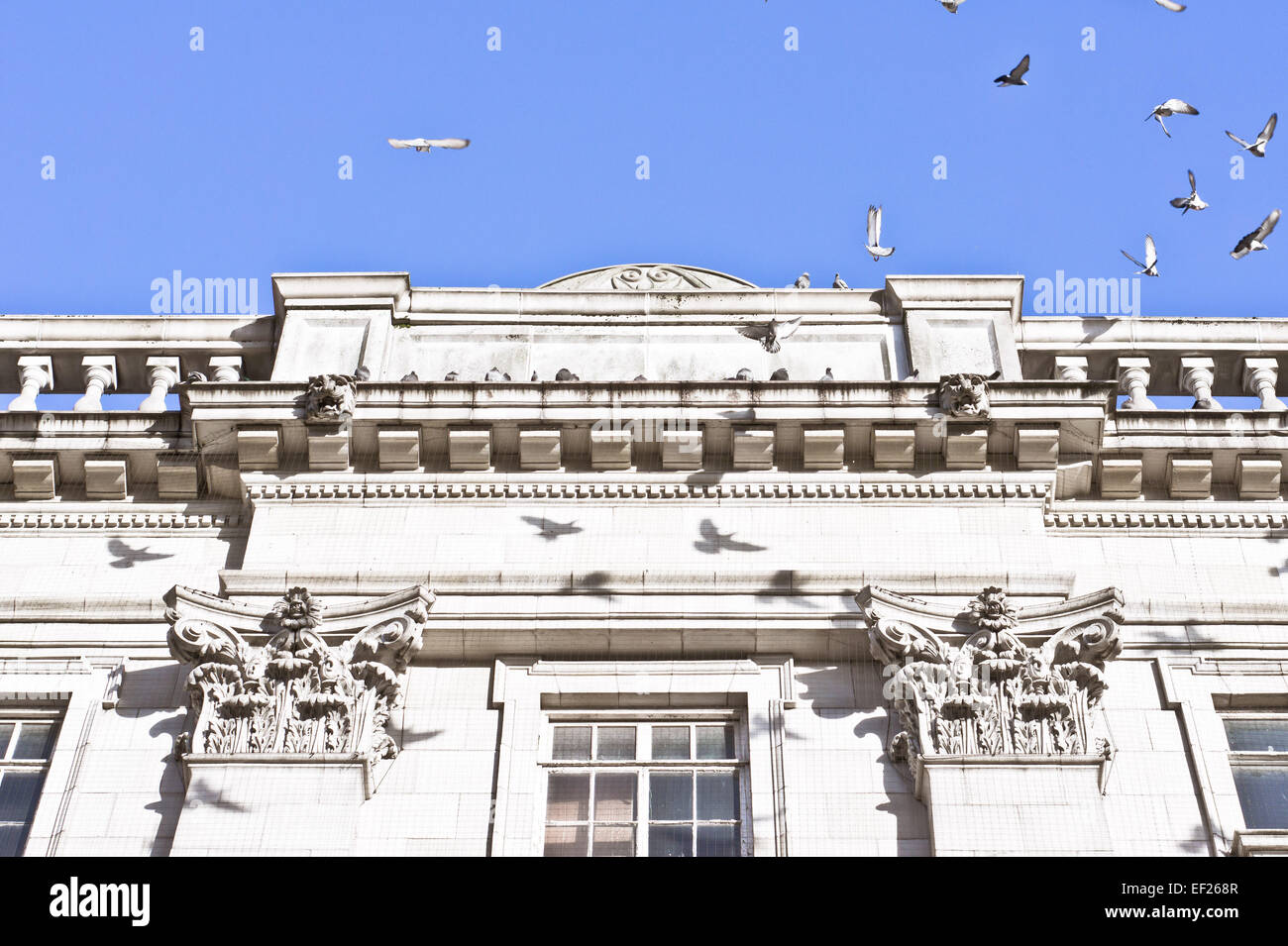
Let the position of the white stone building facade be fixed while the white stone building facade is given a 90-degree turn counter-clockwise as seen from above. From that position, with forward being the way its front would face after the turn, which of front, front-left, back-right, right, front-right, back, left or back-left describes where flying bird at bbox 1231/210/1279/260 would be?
front

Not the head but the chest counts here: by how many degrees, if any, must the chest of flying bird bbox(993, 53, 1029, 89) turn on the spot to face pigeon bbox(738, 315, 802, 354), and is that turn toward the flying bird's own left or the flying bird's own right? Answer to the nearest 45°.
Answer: approximately 180°

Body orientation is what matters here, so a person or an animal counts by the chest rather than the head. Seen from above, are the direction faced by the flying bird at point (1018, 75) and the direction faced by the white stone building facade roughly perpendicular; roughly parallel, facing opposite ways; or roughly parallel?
roughly perpendicular

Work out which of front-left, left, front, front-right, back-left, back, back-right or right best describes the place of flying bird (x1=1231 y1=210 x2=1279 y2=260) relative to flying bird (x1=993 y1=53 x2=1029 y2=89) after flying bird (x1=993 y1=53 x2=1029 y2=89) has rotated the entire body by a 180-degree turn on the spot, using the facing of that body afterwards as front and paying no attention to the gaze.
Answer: back

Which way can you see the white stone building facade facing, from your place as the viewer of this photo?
facing the viewer

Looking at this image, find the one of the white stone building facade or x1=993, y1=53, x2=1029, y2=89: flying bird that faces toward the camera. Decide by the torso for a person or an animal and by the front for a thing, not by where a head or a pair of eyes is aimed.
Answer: the white stone building facade
